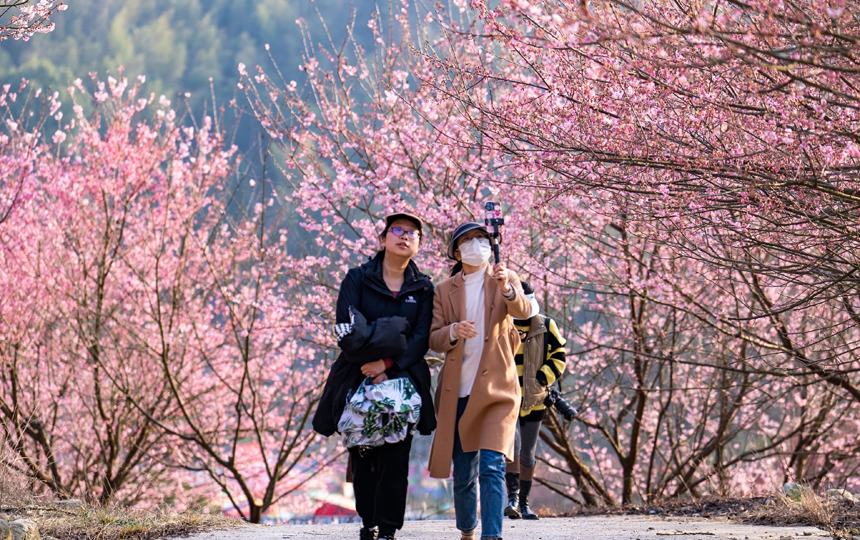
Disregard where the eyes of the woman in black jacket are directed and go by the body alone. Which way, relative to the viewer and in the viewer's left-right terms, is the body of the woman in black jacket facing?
facing the viewer

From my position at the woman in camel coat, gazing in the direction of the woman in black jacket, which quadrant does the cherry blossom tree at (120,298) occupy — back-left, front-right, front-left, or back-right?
front-right

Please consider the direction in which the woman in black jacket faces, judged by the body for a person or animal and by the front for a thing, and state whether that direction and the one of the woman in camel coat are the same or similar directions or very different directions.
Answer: same or similar directions

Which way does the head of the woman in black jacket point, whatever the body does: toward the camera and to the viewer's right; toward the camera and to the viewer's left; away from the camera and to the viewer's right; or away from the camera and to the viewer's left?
toward the camera and to the viewer's right

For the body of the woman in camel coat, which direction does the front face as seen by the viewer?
toward the camera

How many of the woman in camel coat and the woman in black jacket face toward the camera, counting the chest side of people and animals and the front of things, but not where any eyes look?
2

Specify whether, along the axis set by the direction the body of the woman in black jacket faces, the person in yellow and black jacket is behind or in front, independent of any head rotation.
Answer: behind

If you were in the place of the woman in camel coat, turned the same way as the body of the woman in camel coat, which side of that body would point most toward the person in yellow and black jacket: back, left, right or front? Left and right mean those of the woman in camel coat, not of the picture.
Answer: back
